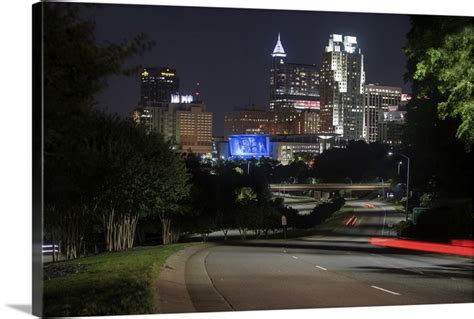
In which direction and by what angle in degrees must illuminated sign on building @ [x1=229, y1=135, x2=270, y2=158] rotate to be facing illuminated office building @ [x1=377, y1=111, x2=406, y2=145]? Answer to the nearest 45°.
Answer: approximately 135° to its left

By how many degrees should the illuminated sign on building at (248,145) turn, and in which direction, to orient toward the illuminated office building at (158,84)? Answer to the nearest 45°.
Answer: approximately 135° to its right

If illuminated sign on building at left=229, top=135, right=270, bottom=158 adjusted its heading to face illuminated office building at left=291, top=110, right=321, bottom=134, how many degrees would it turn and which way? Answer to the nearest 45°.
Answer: approximately 135° to its left

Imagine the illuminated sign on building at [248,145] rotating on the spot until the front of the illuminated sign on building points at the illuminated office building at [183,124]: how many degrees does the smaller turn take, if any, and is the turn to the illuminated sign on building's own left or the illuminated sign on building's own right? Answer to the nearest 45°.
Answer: approximately 90° to the illuminated sign on building's own right

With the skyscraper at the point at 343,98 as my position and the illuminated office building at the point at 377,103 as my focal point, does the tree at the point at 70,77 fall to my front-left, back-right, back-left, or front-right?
back-right

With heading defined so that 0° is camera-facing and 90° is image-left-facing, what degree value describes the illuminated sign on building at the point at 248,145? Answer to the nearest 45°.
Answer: approximately 0°

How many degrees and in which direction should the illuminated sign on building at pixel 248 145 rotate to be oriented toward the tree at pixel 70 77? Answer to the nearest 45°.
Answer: approximately 45° to its right
